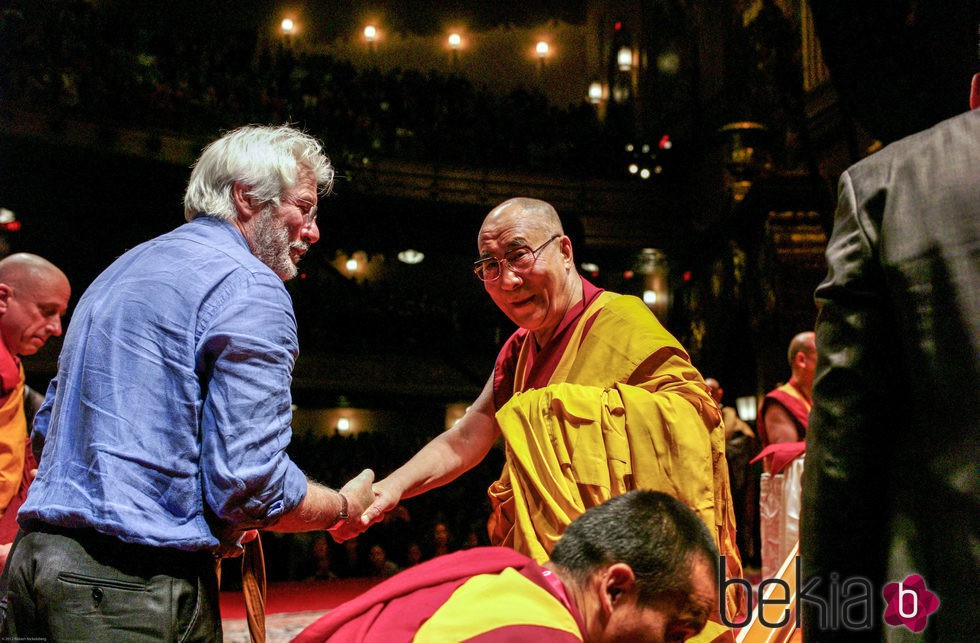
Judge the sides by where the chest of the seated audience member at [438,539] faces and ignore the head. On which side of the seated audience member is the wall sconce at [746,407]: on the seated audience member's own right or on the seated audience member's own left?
on the seated audience member's own left

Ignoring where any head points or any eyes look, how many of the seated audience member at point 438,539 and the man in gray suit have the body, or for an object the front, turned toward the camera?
1

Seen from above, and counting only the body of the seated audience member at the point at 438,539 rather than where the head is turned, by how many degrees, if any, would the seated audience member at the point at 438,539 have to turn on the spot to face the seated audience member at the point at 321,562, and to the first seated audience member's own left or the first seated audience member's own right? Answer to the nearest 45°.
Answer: approximately 45° to the first seated audience member's own right

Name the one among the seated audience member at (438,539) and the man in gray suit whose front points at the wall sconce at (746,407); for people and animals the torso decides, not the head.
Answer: the man in gray suit

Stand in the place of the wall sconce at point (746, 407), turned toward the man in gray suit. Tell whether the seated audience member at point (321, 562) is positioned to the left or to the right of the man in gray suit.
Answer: right

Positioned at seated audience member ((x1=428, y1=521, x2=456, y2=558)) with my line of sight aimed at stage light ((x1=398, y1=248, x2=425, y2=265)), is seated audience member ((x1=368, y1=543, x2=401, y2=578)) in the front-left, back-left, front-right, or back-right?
back-left

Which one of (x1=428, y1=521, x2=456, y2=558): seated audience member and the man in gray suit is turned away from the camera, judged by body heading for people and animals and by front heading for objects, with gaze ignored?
the man in gray suit

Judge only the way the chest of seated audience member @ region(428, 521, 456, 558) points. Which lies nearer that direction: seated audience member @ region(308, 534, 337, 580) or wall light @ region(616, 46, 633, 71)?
the seated audience member

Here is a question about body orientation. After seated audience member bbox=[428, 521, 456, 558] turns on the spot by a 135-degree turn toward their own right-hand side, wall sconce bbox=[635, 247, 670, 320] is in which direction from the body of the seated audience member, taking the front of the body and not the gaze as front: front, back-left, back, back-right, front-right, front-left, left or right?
right

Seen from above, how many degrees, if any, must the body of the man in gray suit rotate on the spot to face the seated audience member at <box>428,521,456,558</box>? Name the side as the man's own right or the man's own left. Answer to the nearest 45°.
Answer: approximately 45° to the man's own left

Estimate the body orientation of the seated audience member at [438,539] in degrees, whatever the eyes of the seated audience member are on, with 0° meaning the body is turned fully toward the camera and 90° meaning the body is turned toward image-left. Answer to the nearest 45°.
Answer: approximately 0°

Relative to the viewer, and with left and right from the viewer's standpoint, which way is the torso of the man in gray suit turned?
facing away from the viewer

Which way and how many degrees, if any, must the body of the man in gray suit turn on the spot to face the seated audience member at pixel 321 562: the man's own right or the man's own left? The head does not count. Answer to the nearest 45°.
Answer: approximately 45° to the man's own left
